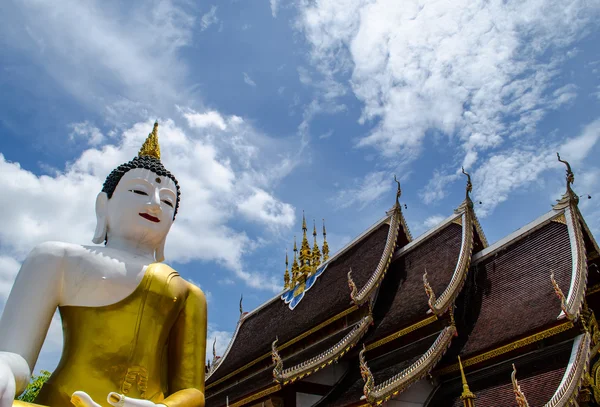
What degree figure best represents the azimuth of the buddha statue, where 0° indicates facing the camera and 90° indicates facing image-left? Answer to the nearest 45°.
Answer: approximately 315°
